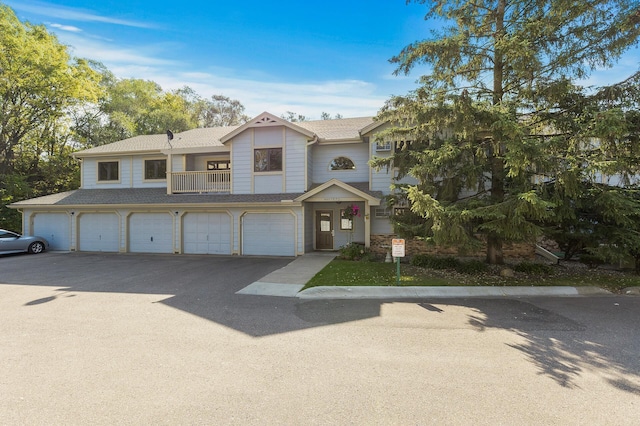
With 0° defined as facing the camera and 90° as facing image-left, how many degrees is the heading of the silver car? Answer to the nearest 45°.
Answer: approximately 270°

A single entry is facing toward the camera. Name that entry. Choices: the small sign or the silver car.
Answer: the small sign

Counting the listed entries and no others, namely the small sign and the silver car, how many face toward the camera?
1

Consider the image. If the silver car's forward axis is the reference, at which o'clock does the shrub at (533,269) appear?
The shrub is roughly at 2 o'clock from the silver car.

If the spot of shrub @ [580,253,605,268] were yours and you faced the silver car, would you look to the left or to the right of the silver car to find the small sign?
left

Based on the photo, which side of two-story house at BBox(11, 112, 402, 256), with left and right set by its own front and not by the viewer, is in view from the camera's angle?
front

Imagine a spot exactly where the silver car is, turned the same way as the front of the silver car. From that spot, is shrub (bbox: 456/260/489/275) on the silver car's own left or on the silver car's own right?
on the silver car's own right

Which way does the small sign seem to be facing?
toward the camera

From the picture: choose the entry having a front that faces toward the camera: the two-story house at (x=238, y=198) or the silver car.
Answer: the two-story house

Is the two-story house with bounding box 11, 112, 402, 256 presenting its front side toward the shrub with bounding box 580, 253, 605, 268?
no

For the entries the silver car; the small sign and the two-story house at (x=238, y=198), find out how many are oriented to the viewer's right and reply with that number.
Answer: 1

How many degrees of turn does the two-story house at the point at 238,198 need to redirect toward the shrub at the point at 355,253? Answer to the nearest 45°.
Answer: approximately 45° to its left

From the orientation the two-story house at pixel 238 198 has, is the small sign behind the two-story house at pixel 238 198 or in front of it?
in front

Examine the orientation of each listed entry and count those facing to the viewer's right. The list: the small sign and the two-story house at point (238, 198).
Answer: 0

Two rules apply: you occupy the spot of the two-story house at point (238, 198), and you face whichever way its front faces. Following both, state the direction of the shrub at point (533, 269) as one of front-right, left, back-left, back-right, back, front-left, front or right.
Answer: front-left

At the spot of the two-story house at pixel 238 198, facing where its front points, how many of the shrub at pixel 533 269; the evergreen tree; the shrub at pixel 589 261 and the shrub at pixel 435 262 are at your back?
0

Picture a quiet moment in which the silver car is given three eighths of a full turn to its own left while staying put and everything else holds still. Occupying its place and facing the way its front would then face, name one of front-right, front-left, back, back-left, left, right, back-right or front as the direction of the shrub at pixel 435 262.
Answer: back

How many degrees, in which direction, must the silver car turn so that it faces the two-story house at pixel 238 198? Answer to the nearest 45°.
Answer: approximately 45° to its right
